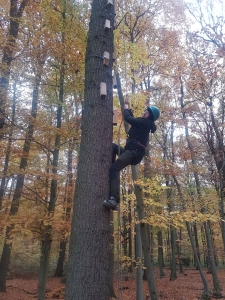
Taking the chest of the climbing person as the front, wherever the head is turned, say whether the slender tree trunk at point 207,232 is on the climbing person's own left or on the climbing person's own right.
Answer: on the climbing person's own right

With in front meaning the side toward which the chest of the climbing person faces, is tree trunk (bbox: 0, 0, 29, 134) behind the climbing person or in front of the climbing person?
in front

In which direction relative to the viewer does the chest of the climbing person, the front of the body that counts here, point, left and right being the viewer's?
facing to the left of the viewer

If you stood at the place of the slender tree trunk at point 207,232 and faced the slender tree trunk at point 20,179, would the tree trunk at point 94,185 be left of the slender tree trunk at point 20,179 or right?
left
